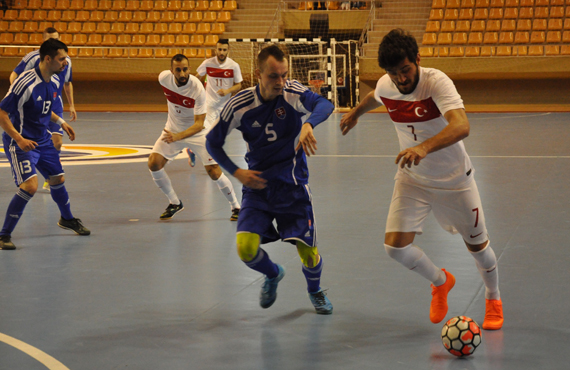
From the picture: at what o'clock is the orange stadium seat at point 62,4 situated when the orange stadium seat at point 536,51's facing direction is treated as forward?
the orange stadium seat at point 62,4 is roughly at 3 o'clock from the orange stadium seat at point 536,51.

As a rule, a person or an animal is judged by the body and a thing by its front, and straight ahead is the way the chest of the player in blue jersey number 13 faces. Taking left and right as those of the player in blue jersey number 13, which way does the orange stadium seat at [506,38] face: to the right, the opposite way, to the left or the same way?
to the right

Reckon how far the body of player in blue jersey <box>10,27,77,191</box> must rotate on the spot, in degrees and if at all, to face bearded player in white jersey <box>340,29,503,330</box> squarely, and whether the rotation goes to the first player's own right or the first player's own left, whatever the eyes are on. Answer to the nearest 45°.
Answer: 0° — they already face them

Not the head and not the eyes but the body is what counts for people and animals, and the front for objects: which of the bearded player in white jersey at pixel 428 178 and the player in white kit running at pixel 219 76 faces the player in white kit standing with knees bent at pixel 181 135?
the player in white kit running at pixel 219 76

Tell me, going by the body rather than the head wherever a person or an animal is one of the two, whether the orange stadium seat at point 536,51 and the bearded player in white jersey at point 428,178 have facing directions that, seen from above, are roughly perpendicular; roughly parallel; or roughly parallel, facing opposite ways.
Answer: roughly parallel

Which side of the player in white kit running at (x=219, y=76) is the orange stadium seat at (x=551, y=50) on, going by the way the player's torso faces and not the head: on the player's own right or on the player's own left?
on the player's own left

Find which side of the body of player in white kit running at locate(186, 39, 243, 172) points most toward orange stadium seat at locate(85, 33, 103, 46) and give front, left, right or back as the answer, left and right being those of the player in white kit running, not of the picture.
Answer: back

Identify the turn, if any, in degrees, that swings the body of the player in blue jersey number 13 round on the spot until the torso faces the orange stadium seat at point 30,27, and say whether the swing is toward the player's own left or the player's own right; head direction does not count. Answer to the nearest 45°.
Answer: approximately 135° to the player's own left

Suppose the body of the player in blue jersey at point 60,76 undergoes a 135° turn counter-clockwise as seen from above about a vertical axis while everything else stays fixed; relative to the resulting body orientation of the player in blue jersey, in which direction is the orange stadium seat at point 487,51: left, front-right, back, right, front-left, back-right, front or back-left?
front

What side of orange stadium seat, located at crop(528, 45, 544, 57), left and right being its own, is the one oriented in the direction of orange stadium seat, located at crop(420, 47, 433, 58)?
right

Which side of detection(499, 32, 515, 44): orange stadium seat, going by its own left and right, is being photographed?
front

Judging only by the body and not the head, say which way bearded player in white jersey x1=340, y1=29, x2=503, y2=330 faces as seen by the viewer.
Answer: toward the camera

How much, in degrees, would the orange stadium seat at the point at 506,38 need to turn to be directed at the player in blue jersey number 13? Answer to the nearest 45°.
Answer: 0° — it already faces them

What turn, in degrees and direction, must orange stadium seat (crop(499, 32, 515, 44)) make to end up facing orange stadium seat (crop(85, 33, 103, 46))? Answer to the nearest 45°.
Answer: approximately 90° to its right

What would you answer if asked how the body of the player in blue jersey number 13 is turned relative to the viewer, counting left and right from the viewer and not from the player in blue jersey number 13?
facing the viewer and to the right of the viewer

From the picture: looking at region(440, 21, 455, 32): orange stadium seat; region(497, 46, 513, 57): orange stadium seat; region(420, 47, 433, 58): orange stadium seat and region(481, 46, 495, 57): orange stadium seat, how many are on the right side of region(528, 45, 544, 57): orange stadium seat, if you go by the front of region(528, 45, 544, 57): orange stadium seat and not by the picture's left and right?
4

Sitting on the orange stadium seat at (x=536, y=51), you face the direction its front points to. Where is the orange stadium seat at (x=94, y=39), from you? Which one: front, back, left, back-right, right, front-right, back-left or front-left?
right

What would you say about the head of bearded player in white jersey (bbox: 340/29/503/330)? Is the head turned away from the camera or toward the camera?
toward the camera

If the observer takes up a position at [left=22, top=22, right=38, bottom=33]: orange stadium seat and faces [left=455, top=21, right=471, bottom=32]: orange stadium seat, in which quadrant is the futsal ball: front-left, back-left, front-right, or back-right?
front-right

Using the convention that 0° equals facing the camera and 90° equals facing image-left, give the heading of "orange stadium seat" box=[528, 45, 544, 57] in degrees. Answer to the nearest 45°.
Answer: approximately 0°
